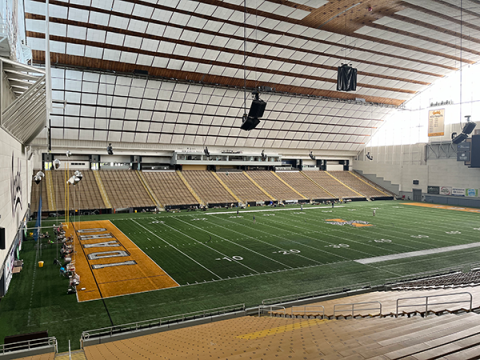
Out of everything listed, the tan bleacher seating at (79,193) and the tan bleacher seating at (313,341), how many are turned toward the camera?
1

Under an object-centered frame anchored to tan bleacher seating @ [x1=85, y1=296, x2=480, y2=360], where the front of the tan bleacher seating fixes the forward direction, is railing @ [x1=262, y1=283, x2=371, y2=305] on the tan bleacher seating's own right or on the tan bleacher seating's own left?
on the tan bleacher seating's own right

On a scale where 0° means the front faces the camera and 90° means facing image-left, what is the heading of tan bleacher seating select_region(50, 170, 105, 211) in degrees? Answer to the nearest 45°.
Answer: approximately 0°

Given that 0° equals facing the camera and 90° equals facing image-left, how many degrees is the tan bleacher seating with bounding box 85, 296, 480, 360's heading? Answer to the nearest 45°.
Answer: approximately 135°

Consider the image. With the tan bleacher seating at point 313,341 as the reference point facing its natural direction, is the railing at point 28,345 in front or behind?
in front

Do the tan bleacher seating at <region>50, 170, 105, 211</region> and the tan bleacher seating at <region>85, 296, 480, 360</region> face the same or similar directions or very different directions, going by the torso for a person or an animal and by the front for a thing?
very different directions

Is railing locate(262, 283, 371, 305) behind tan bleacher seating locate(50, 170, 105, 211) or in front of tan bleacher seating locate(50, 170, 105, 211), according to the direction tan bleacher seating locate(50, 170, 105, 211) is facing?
in front

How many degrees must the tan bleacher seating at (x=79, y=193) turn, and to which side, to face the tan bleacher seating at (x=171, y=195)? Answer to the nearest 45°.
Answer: approximately 90° to its left

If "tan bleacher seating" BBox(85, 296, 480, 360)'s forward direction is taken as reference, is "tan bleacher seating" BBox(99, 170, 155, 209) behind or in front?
in front

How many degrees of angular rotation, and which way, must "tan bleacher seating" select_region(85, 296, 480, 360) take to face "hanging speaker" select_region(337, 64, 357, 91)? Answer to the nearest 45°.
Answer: approximately 45° to its right
